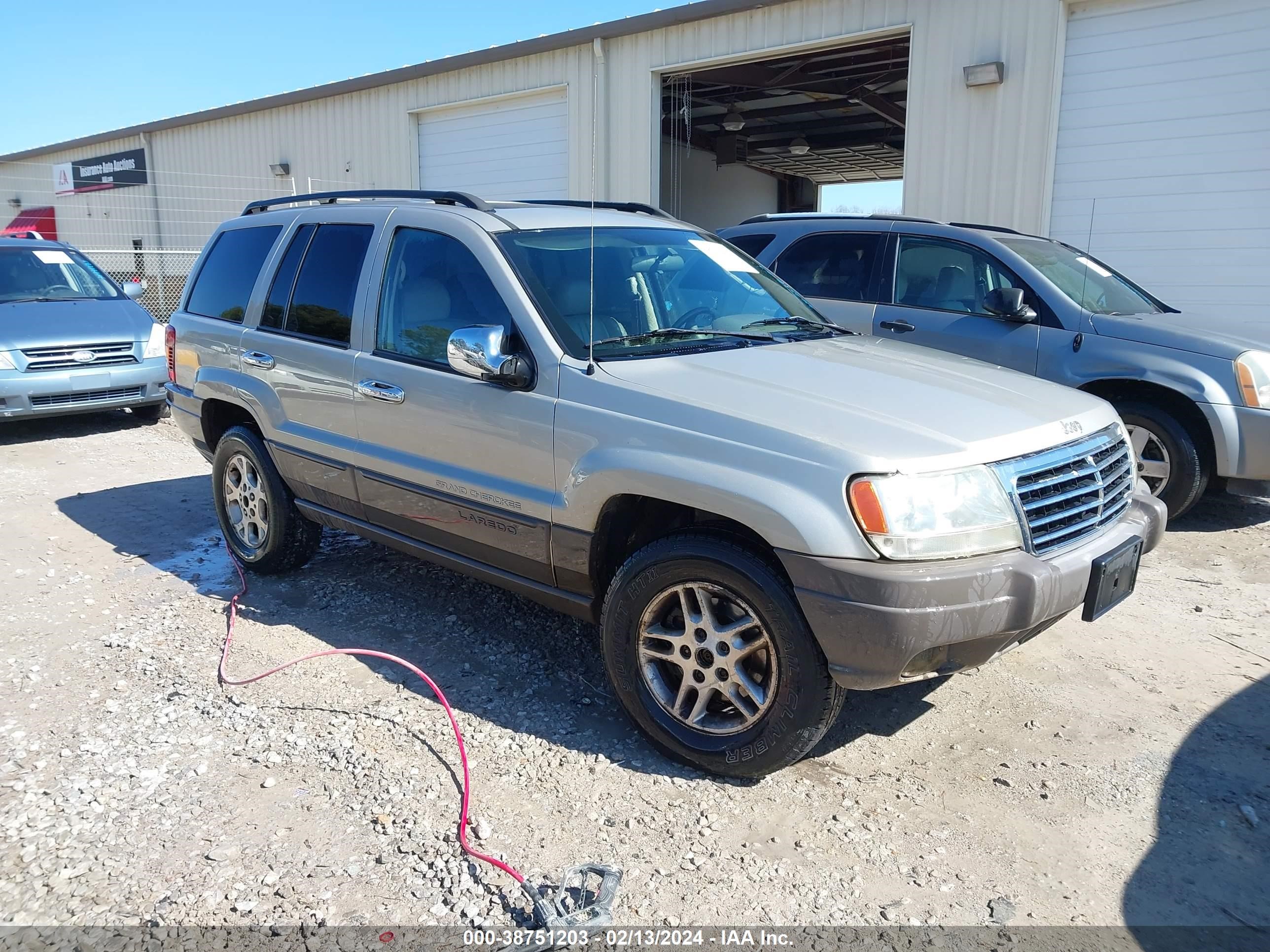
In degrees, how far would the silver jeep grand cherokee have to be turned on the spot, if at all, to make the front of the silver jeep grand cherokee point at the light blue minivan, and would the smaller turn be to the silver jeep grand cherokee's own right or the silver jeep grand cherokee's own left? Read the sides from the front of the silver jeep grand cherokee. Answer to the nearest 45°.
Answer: approximately 180°

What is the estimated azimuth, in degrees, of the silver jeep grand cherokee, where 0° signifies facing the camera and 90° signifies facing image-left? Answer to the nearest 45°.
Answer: approximately 315°

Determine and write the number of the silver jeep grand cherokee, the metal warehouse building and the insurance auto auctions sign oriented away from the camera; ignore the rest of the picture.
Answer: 0

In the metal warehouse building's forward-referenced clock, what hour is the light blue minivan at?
The light blue minivan is roughly at 1 o'clock from the metal warehouse building.

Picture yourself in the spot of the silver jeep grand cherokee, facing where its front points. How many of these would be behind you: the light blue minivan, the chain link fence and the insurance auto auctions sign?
3

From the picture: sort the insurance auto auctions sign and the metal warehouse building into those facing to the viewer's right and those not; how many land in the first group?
0

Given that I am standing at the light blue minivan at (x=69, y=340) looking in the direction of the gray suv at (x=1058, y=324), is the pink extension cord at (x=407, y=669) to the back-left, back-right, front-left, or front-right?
front-right

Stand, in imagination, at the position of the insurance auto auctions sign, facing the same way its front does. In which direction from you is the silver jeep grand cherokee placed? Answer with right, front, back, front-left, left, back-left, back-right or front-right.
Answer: front-left

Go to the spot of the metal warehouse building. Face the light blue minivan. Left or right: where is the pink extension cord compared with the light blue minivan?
left

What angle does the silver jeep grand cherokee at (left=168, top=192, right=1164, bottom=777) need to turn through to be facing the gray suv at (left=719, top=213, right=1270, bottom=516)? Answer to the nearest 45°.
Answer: approximately 90° to its left
